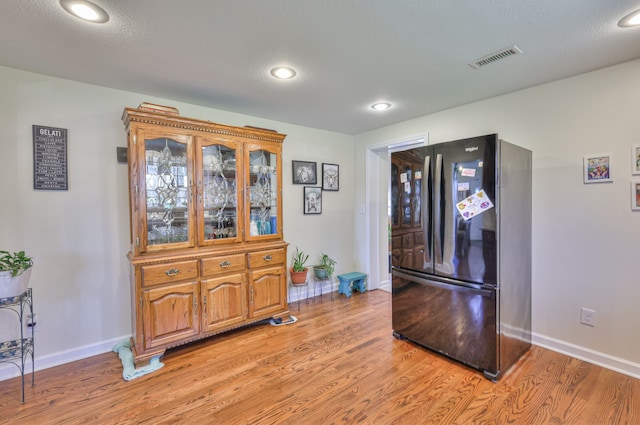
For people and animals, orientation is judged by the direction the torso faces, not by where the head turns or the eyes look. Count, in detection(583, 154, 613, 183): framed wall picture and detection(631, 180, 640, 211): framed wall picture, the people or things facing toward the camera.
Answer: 2

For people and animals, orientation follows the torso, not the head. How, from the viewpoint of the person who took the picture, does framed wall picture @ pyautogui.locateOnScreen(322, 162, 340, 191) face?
facing the viewer and to the right of the viewer

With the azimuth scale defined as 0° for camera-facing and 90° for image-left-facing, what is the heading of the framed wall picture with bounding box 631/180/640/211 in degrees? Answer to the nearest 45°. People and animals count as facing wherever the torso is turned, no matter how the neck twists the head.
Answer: approximately 0°

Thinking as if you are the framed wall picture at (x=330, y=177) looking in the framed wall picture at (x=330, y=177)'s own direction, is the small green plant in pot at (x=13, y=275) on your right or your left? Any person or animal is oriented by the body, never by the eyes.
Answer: on your right

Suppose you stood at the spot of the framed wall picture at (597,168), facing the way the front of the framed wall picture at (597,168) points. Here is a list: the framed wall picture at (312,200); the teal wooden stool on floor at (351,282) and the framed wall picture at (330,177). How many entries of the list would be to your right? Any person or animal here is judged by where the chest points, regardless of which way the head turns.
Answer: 3

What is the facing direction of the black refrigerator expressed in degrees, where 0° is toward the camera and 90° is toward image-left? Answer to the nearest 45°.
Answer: approximately 45°

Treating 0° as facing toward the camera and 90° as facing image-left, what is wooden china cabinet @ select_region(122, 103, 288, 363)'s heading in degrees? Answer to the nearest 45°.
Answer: approximately 315°

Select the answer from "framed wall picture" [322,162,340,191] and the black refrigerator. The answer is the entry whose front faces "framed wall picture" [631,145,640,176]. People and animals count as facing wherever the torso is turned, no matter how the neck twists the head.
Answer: "framed wall picture" [322,162,340,191]

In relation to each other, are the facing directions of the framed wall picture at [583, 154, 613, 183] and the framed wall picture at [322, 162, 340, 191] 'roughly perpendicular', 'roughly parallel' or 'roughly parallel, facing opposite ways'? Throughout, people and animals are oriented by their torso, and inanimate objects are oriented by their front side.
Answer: roughly perpendicular
